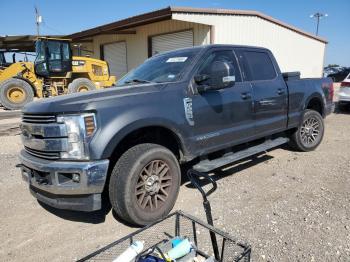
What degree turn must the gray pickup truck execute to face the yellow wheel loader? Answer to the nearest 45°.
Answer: approximately 90° to its right

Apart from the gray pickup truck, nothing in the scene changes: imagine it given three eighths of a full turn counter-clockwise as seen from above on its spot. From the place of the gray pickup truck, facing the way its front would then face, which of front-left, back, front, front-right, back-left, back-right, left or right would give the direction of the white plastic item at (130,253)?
right

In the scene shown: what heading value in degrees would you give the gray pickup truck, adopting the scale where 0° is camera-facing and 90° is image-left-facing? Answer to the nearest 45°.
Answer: approximately 45°
